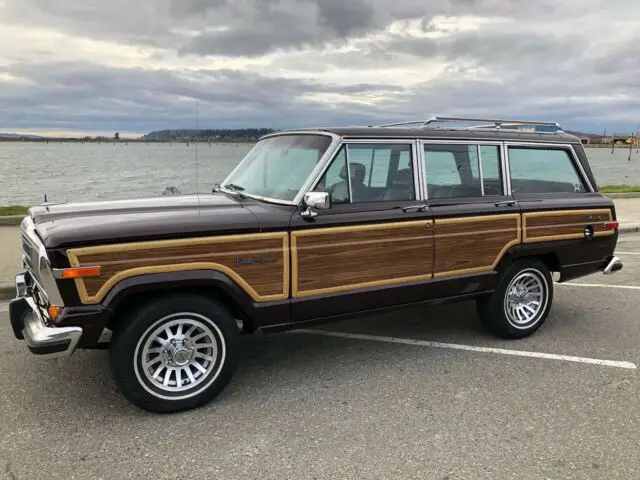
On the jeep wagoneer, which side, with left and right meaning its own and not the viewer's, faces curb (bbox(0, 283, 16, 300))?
right

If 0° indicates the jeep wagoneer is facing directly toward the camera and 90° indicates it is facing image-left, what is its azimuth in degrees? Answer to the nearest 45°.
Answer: approximately 45°

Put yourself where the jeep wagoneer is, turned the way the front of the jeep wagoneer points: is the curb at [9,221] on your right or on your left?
on your right
